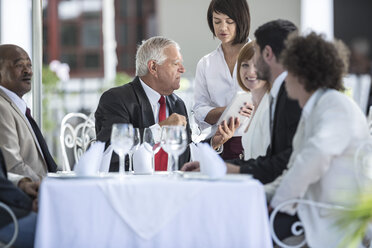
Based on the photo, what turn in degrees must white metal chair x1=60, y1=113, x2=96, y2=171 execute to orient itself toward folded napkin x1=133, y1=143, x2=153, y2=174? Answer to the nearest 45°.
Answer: approximately 45° to its right

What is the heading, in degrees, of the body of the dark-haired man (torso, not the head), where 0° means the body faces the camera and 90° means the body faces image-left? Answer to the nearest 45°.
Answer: approximately 90°

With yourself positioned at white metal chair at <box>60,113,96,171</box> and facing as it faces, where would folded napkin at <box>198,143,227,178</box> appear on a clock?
The folded napkin is roughly at 1 o'clock from the white metal chair.

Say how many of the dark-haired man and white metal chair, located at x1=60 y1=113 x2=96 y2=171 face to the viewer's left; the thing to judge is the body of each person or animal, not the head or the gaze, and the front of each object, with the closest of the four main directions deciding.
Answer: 1

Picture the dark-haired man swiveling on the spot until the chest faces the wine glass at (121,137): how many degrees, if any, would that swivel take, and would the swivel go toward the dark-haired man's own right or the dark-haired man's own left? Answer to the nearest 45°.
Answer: approximately 45° to the dark-haired man's own left

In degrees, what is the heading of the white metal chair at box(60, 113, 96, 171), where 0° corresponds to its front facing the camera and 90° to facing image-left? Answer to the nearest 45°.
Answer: approximately 315°

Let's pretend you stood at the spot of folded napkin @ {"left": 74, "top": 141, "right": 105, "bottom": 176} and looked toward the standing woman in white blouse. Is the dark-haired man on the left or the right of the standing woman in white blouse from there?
right
